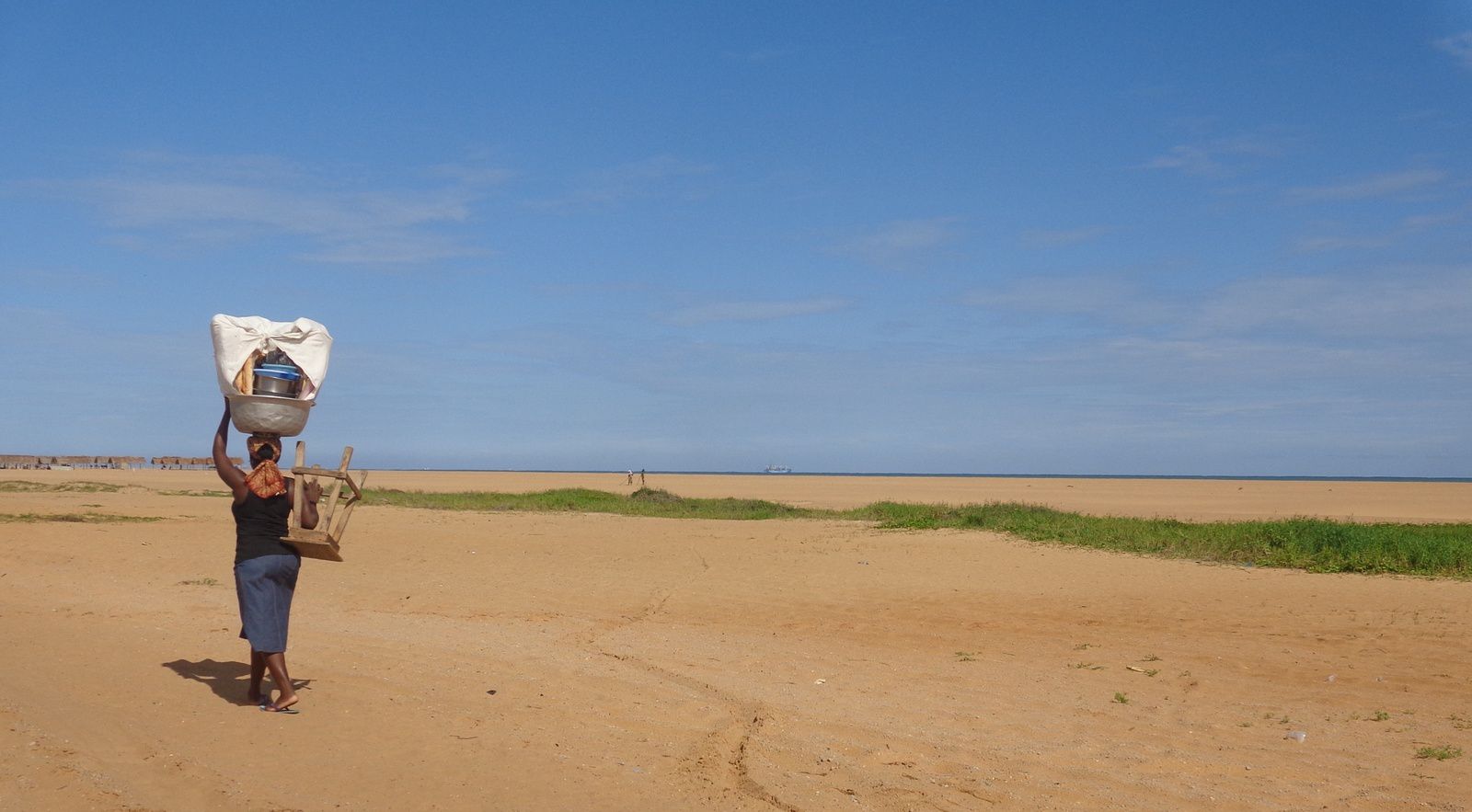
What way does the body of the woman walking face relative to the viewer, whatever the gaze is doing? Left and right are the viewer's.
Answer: facing away from the viewer and to the left of the viewer

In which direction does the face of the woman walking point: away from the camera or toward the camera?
away from the camera
